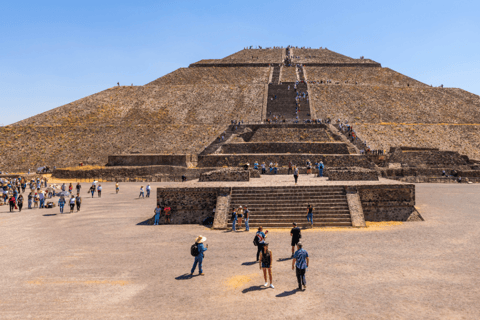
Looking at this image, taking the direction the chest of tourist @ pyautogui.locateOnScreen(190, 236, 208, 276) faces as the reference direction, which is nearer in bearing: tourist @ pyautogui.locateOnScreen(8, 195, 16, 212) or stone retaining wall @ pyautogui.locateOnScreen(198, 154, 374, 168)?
the stone retaining wall

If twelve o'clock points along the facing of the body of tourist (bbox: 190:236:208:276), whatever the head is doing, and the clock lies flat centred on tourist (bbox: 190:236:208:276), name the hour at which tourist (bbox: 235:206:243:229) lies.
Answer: tourist (bbox: 235:206:243:229) is roughly at 11 o'clock from tourist (bbox: 190:236:208:276).

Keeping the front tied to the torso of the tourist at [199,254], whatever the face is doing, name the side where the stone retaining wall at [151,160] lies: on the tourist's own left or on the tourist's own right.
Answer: on the tourist's own left

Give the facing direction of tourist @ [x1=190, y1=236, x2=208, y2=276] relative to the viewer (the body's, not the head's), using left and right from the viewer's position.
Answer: facing away from the viewer and to the right of the viewer

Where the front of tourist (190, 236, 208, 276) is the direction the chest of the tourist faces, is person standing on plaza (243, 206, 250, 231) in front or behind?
in front

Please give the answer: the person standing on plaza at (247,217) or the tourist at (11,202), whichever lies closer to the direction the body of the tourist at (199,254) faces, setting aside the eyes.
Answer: the person standing on plaza

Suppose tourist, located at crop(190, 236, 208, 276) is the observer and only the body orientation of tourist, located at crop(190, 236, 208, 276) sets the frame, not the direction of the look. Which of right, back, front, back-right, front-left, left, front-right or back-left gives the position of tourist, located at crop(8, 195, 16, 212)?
left

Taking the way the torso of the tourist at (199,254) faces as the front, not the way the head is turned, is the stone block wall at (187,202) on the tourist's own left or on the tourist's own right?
on the tourist's own left

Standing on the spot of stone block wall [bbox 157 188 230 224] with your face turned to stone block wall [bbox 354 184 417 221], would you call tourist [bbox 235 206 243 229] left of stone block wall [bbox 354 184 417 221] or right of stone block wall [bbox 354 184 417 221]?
right

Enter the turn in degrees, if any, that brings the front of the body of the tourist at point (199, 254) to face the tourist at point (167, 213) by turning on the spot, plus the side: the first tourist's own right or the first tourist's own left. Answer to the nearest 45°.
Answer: approximately 45° to the first tourist's own left

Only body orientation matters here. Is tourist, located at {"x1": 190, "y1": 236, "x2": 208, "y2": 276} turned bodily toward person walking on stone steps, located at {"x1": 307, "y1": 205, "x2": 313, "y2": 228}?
yes

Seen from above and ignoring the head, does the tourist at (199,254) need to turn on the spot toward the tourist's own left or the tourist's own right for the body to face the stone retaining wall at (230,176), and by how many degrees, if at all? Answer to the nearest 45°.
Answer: approximately 45° to the tourist's own left
